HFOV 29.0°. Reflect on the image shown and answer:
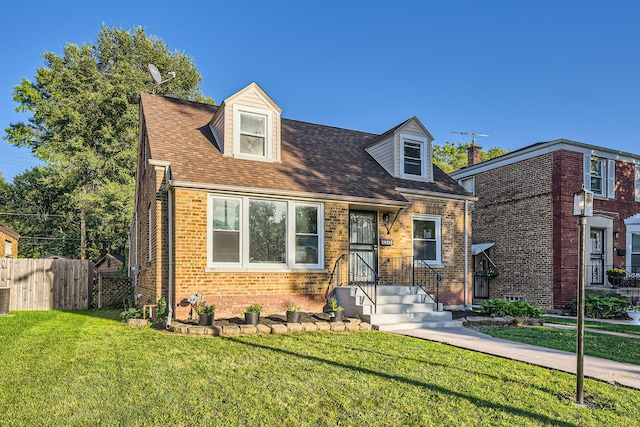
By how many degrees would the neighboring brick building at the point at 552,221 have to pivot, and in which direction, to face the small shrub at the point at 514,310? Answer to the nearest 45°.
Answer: approximately 45° to its right

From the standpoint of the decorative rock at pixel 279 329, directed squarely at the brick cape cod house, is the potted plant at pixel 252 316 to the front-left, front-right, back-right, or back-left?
front-left

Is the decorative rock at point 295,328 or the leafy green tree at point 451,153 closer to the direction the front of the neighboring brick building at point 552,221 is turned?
the decorative rock

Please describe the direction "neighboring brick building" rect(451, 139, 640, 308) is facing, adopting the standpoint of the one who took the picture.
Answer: facing the viewer and to the right of the viewer

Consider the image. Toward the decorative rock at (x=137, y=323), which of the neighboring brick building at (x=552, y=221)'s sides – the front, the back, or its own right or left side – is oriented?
right

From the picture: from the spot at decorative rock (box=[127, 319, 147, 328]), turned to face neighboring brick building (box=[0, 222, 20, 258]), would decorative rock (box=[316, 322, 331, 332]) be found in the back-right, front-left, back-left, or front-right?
back-right

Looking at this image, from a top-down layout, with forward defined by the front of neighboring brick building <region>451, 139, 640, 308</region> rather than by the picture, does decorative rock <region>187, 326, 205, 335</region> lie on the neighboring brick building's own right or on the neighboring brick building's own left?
on the neighboring brick building's own right

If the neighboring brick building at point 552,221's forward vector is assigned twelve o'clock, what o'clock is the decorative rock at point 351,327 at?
The decorative rock is roughly at 2 o'clock from the neighboring brick building.

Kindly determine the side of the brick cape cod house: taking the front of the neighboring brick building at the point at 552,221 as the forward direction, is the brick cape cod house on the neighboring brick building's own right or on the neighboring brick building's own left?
on the neighboring brick building's own right

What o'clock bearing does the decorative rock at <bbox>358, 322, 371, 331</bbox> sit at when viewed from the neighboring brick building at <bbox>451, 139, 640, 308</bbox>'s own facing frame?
The decorative rock is roughly at 2 o'clock from the neighboring brick building.
